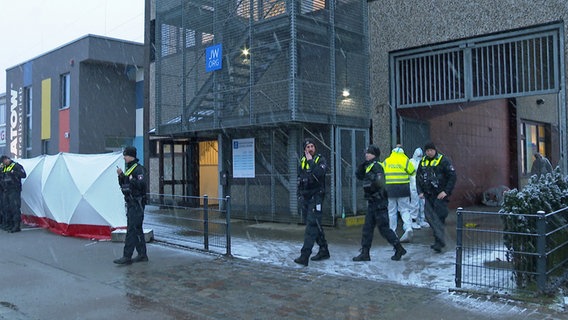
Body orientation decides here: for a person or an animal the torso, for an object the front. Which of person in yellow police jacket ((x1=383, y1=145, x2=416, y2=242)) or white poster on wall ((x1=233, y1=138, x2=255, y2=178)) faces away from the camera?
the person in yellow police jacket

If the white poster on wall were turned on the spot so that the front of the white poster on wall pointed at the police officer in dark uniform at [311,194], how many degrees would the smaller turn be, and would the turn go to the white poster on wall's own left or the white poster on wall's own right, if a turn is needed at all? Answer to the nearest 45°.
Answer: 0° — it already faces them

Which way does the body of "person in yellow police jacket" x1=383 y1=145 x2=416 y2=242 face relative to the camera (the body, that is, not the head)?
away from the camera

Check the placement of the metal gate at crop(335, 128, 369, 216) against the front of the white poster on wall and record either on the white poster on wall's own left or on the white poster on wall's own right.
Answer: on the white poster on wall's own left

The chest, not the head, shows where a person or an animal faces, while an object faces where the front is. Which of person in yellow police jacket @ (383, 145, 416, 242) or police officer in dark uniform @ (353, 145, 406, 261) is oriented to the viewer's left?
the police officer in dark uniform
